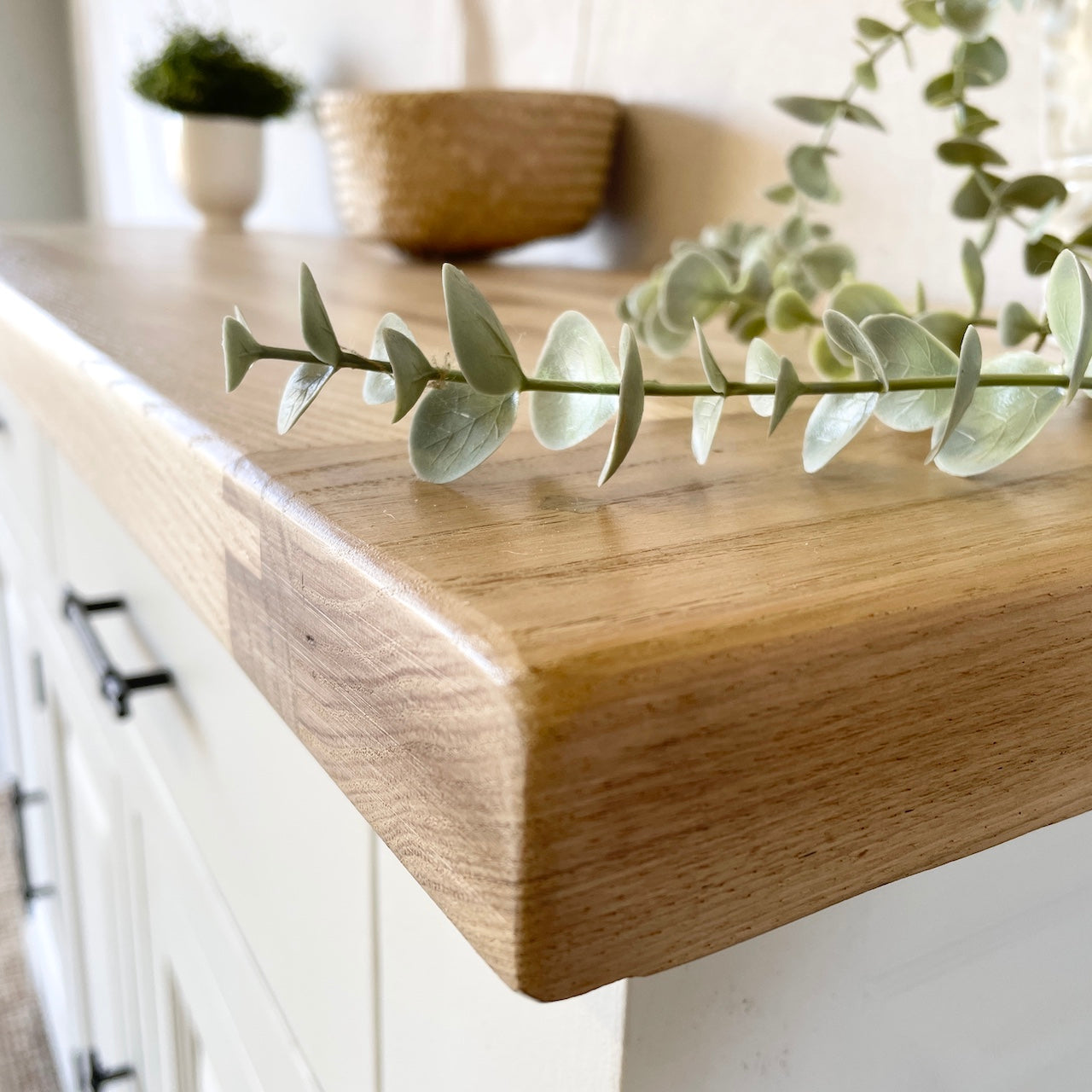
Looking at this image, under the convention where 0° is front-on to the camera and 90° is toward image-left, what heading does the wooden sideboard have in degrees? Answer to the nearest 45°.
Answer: approximately 45°
